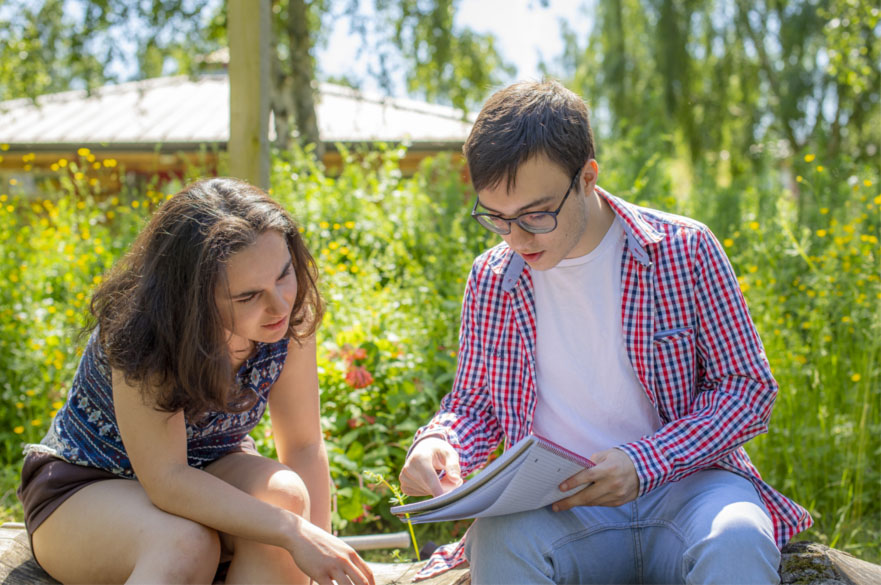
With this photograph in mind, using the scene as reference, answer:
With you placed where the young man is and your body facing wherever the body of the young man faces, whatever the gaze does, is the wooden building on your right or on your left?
on your right

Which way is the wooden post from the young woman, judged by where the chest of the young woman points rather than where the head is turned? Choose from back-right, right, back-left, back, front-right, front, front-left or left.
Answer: back-left

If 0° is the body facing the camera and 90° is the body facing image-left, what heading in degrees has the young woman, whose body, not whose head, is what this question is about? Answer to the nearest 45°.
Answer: approximately 315°

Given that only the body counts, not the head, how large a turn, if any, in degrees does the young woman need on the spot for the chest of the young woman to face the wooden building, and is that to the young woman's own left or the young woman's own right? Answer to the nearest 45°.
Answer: approximately 135° to the young woman's own left

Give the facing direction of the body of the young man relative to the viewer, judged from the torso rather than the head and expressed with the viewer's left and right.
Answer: facing the viewer and to the left of the viewer

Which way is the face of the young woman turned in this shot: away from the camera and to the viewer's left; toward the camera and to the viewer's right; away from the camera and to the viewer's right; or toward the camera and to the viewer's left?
toward the camera and to the viewer's right

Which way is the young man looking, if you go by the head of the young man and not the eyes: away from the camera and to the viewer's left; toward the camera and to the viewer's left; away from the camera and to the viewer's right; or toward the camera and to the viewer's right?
toward the camera and to the viewer's left

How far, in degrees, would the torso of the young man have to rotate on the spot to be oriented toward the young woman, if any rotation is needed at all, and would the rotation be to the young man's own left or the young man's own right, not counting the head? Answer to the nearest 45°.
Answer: approximately 45° to the young man's own right

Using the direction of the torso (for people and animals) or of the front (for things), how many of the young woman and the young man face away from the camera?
0

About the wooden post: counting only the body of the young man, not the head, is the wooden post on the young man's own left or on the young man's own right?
on the young man's own right
